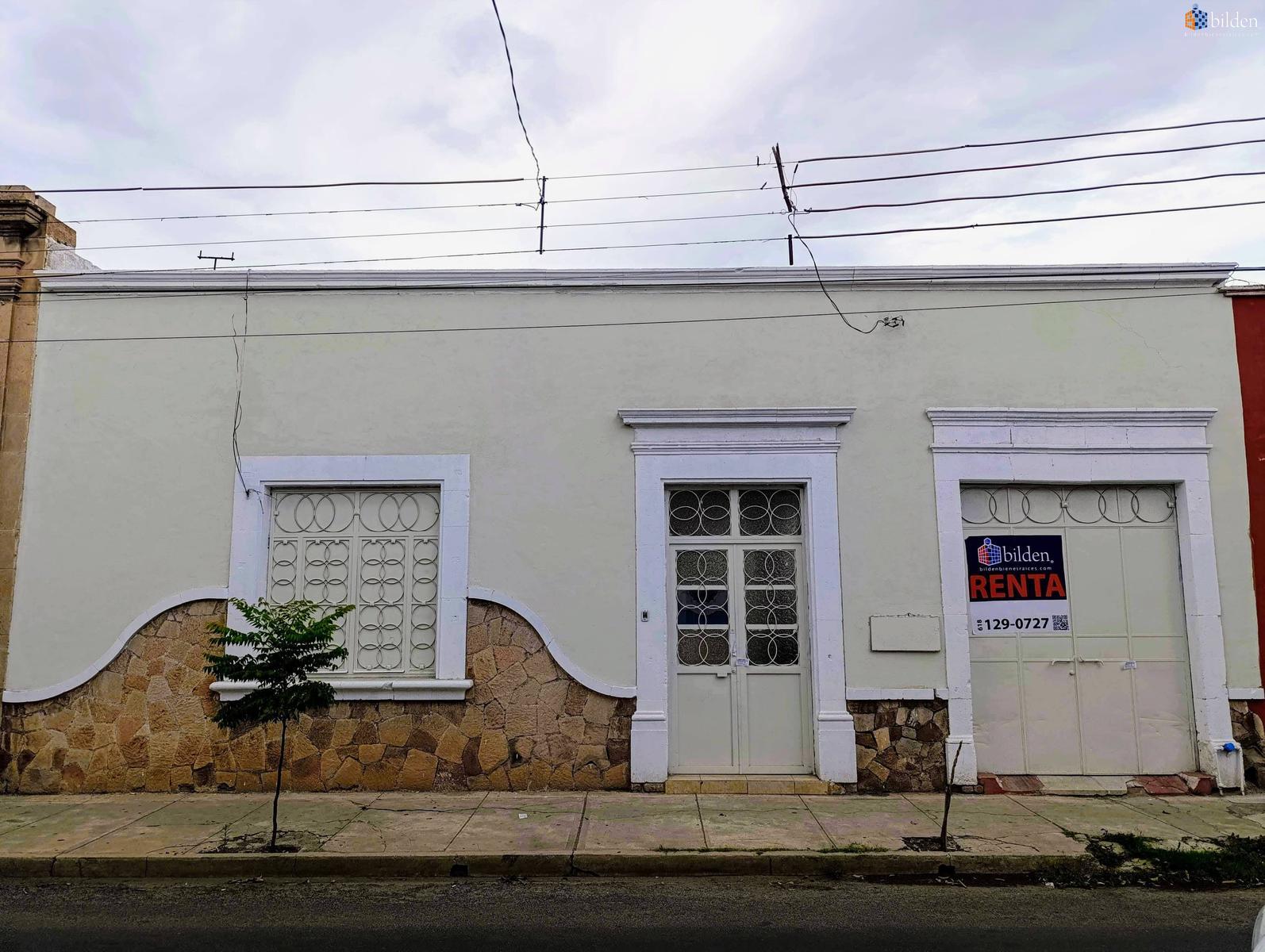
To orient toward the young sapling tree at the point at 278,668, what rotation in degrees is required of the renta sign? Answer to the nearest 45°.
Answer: approximately 45° to its right

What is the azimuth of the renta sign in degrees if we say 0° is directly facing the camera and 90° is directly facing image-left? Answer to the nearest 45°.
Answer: approximately 0°

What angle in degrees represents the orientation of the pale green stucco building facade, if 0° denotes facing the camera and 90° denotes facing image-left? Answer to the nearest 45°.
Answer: approximately 0°

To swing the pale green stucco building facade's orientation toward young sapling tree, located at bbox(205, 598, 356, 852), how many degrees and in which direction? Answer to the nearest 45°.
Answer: approximately 45° to its right
